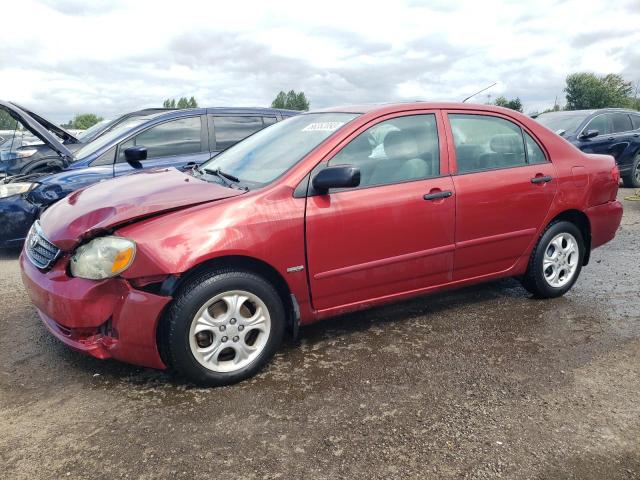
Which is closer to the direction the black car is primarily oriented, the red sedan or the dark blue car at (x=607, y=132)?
the red sedan

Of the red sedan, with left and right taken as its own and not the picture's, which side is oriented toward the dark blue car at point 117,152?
right

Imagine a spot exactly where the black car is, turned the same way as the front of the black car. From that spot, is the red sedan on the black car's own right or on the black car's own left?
on the black car's own left

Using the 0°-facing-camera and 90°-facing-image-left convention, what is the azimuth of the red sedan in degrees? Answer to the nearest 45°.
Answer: approximately 45°

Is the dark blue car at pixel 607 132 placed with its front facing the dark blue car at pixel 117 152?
yes

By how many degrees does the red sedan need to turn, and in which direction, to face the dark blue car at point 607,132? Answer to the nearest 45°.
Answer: approximately 180°

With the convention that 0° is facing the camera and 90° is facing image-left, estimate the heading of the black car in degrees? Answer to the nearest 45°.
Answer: approximately 45°
